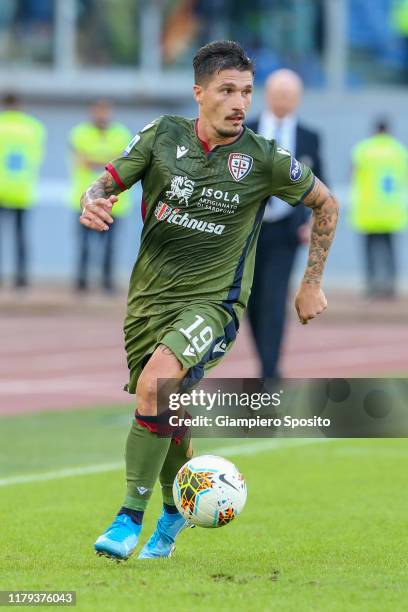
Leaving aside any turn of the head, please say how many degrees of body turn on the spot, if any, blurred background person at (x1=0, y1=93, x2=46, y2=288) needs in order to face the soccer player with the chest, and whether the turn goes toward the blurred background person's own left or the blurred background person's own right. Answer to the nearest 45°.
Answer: approximately 180°

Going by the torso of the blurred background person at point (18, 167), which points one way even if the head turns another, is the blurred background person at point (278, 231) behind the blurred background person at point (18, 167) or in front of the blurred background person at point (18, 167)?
behind

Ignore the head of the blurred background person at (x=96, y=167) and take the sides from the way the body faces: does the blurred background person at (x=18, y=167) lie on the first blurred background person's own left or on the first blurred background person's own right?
on the first blurred background person's own right

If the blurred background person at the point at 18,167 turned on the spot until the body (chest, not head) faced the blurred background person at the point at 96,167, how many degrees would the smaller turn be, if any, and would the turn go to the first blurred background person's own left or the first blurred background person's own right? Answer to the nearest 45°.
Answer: approximately 135° to the first blurred background person's own right
